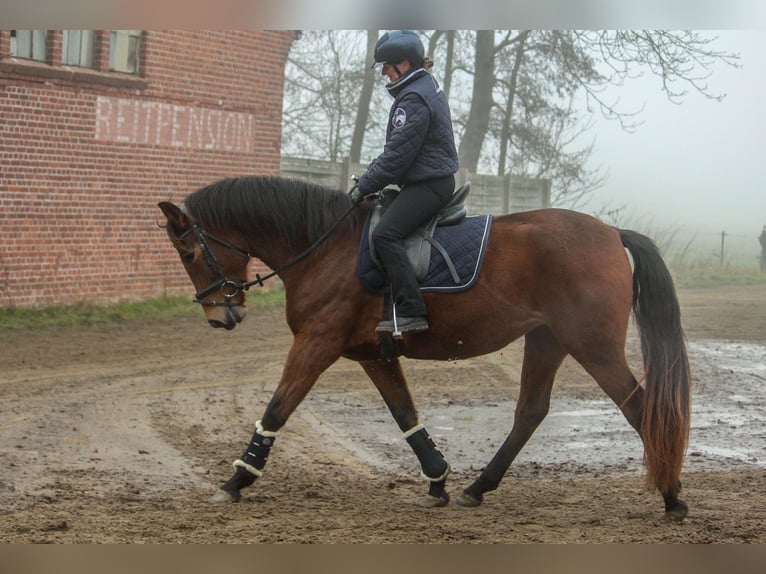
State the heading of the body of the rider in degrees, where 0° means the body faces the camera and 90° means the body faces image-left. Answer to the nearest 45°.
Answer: approximately 90°

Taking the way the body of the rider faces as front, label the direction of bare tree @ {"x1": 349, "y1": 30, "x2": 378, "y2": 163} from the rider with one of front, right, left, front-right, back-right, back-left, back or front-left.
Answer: right

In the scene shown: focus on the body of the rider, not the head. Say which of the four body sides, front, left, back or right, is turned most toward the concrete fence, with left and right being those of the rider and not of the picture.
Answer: right

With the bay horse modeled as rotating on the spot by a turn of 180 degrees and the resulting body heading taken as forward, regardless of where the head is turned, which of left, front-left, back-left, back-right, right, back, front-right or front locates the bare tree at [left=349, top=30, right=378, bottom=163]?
left

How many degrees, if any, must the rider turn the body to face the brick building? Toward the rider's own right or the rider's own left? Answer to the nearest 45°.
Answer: approximately 45° to the rider's own right

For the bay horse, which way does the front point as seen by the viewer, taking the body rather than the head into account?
to the viewer's left

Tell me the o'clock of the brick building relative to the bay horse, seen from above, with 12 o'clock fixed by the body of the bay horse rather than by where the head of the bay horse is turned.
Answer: The brick building is roughly at 2 o'clock from the bay horse.

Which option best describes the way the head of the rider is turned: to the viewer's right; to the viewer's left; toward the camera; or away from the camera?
to the viewer's left

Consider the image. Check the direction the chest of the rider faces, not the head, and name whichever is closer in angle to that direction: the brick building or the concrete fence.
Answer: the brick building

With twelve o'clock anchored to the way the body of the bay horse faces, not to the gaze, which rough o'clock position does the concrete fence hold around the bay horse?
The concrete fence is roughly at 3 o'clock from the bay horse.
